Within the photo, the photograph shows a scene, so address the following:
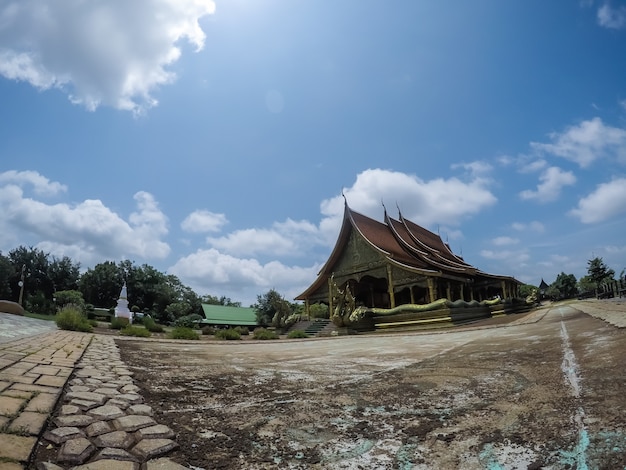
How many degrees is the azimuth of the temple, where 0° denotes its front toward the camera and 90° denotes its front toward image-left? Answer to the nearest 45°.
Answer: approximately 45°

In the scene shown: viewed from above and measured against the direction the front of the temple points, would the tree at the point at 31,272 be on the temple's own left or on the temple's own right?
on the temple's own right

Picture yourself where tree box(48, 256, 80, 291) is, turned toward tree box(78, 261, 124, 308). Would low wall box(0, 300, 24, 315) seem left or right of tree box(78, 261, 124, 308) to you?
right

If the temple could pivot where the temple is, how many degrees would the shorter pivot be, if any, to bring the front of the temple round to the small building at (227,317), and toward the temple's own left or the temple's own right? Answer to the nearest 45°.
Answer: approximately 90° to the temple's own right

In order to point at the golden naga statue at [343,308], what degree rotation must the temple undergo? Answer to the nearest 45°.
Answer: approximately 45° to its left

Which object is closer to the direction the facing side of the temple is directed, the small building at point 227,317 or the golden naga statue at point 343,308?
the golden naga statue

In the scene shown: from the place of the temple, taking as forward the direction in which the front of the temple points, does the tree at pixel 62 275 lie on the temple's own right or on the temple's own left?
on the temple's own right
